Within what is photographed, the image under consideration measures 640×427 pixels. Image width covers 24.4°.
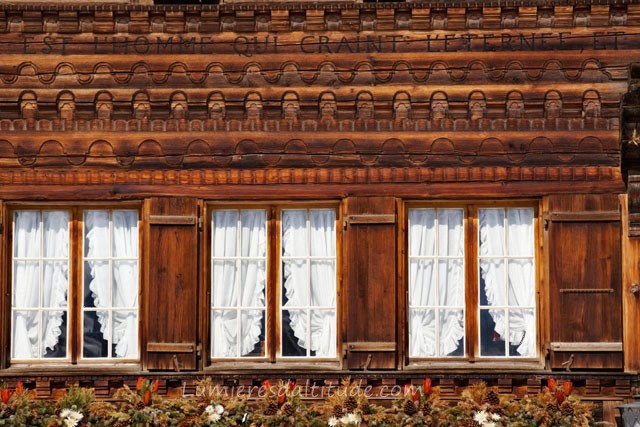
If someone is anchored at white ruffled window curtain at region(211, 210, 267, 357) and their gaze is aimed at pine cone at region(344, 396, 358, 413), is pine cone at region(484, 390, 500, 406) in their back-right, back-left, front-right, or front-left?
front-left

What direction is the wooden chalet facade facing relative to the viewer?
toward the camera

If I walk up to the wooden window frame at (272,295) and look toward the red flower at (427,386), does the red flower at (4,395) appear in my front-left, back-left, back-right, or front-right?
back-right
